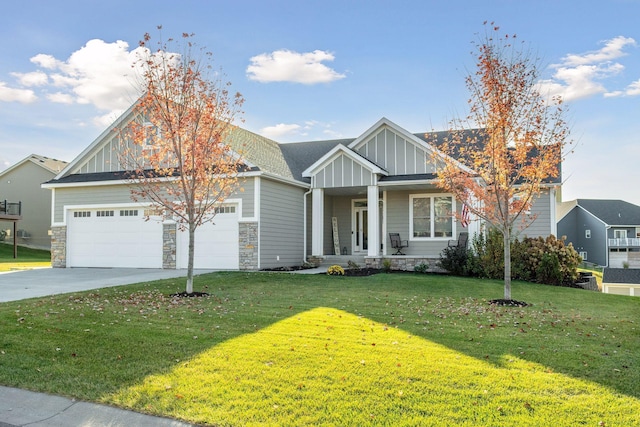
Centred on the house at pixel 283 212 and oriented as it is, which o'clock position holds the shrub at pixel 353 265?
The shrub is roughly at 10 o'clock from the house.

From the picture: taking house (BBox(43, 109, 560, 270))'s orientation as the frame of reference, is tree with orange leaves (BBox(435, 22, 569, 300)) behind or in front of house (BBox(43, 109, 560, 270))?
in front

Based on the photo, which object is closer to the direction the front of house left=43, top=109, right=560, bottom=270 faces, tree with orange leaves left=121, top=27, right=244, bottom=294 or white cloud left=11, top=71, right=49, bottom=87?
the tree with orange leaves

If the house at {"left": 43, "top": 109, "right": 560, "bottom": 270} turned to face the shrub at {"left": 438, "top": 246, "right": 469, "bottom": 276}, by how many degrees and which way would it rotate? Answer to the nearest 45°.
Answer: approximately 45° to its left

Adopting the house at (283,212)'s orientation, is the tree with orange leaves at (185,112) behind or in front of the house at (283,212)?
in front

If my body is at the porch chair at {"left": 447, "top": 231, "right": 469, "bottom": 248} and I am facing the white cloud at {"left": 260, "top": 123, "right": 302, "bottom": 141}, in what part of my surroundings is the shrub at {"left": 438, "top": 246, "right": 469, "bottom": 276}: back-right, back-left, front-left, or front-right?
back-left

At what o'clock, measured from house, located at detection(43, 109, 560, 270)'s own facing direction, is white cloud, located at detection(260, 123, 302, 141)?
The white cloud is roughly at 6 o'clock from the house.

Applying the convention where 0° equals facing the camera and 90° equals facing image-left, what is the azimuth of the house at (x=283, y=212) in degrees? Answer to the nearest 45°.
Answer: approximately 0°
